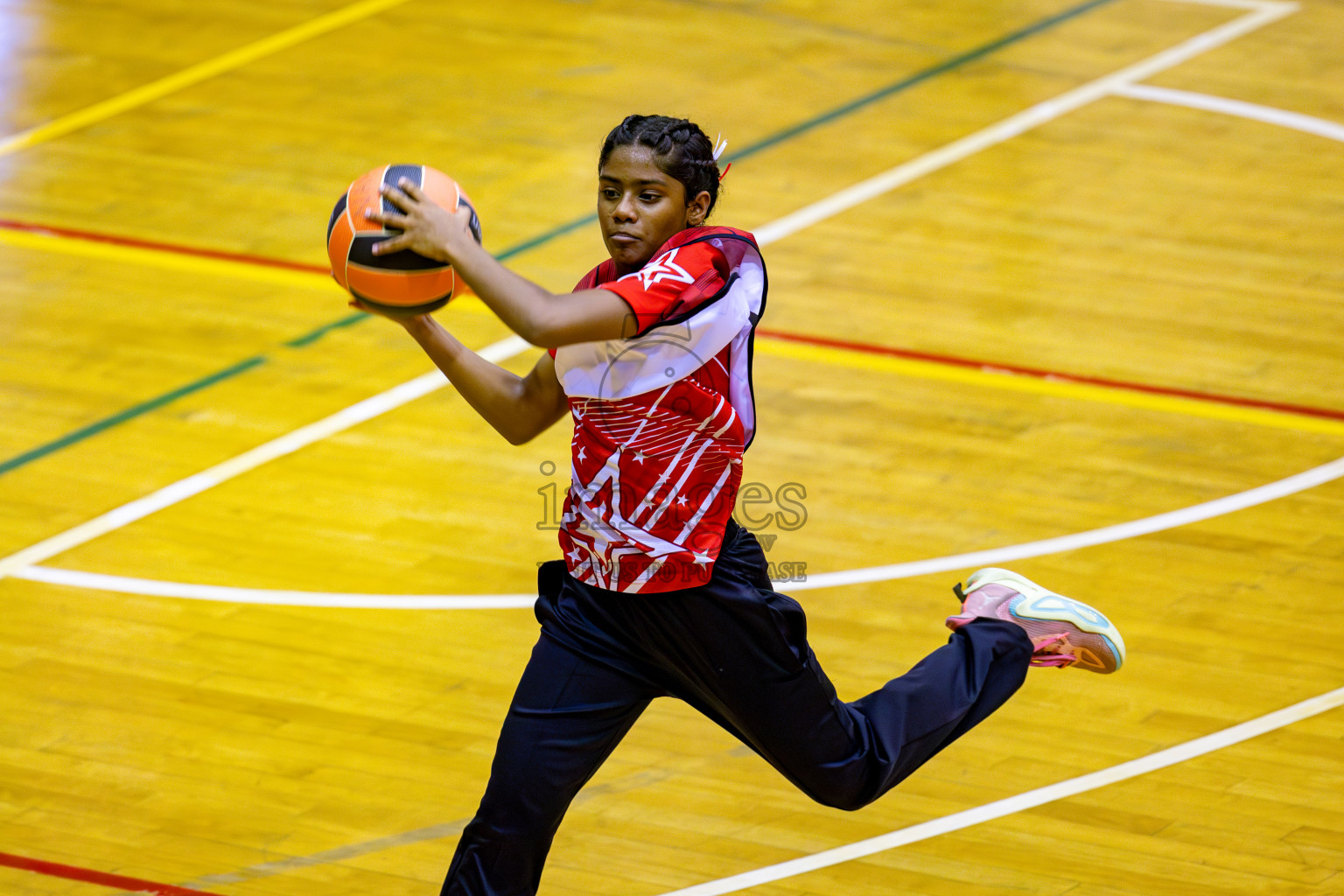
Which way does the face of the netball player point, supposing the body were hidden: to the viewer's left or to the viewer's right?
to the viewer's left

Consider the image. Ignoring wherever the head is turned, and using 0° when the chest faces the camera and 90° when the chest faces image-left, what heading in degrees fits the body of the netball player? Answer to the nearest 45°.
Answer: approximately 45°
